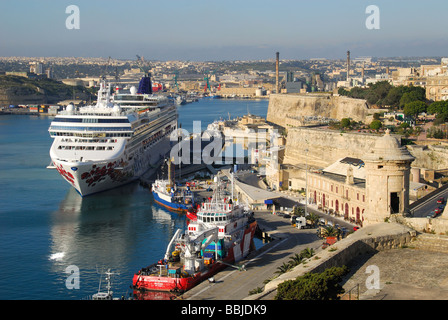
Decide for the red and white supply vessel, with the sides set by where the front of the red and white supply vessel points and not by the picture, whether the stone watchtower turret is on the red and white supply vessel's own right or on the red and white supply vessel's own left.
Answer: on the red and white supply vessel's own right

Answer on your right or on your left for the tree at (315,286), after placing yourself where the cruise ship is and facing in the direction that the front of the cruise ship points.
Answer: on your left

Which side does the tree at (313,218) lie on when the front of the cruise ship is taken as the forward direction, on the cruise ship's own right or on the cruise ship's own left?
on the cruise ship's own left

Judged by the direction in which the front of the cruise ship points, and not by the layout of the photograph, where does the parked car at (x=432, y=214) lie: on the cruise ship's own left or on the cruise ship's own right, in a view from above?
on the cruise ship's own left

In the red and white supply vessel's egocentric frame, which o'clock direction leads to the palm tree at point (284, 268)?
The palm tree is roughly at 3 o'clock from the red and white supply vessel.

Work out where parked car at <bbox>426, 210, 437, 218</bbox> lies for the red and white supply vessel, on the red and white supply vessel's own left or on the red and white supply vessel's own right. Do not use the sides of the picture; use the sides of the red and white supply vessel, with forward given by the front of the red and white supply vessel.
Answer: on the red and white supply vessel's own right

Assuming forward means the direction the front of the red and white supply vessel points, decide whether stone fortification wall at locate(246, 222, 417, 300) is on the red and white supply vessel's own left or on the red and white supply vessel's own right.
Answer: on the red and white supply vessel's own right

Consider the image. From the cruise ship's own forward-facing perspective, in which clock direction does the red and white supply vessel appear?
The red and white supply vessel is roughly at 10 o'clock from the cruise ship.

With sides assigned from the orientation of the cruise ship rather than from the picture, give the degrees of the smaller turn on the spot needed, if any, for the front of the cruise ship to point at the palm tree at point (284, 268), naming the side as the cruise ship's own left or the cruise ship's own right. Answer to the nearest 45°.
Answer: approximately 45° to the cruise ship's own left
